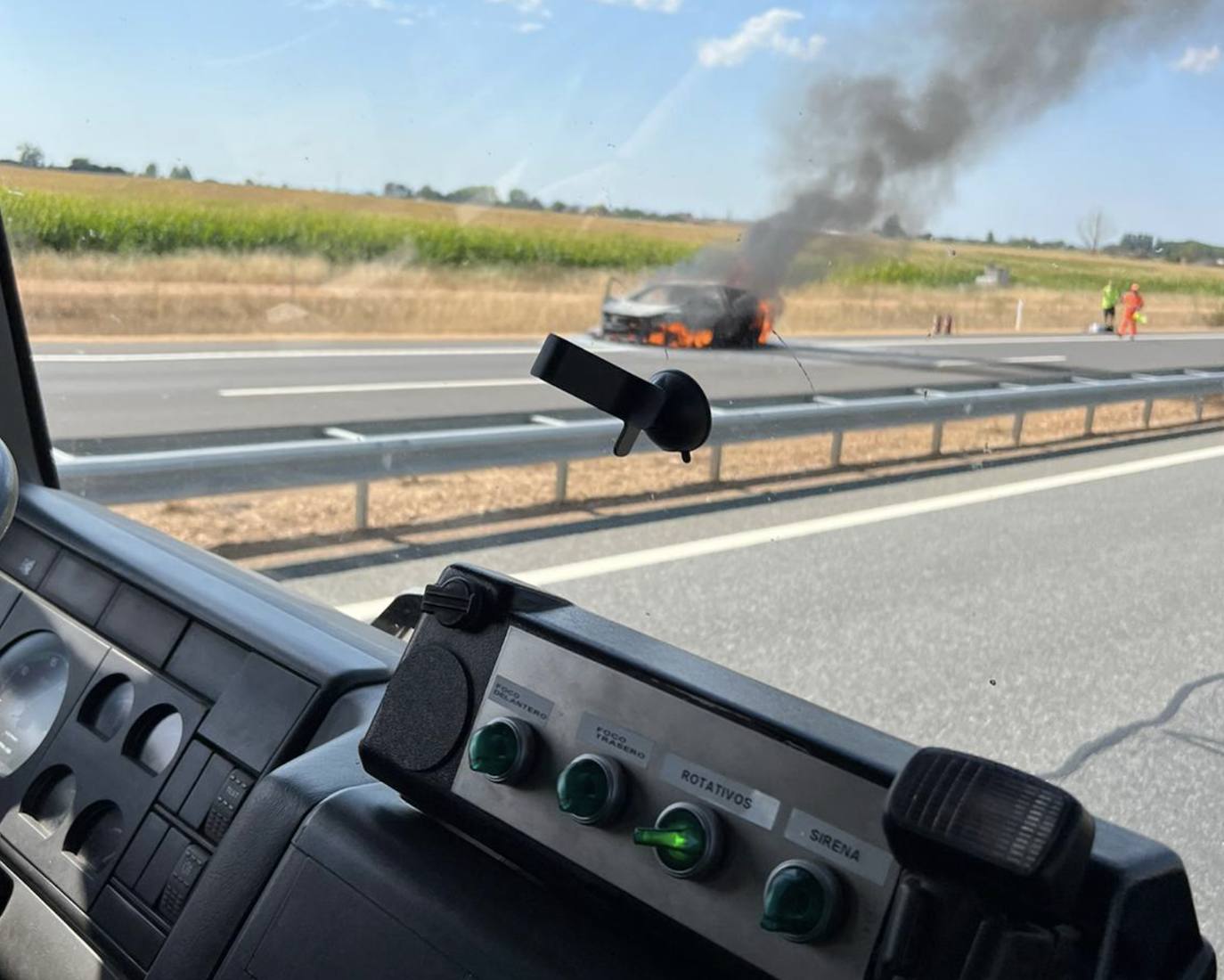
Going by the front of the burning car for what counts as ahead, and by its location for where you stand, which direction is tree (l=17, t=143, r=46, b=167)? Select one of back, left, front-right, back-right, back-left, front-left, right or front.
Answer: right

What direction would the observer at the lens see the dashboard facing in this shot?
facing the viewer and to the left of the viewer

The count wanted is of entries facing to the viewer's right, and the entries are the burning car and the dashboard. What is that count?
0

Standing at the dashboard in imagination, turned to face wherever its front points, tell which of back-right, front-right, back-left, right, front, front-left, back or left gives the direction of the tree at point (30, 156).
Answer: right
